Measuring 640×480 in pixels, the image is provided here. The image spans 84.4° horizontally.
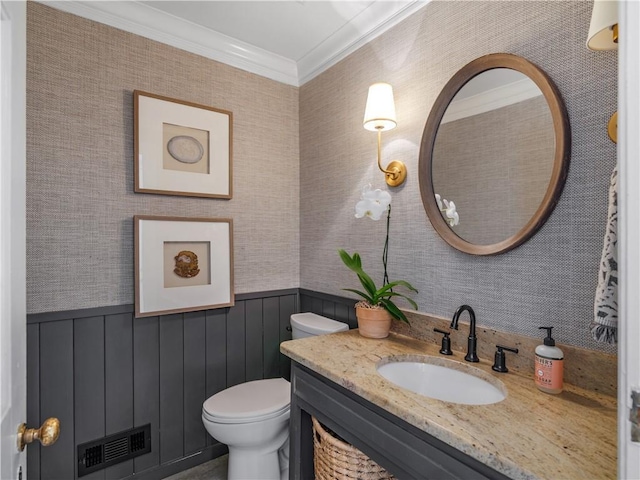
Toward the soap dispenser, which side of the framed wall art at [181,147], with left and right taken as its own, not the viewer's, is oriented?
front

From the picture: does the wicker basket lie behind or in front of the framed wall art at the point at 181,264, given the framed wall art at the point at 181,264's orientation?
in front

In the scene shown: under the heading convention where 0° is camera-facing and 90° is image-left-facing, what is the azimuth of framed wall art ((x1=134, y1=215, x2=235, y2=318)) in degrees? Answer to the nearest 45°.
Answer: approximately 315°

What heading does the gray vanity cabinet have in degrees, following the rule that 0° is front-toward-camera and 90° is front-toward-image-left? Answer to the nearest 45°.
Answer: approximately 45°

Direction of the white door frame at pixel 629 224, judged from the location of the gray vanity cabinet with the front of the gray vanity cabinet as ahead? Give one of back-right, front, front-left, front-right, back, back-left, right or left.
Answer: left

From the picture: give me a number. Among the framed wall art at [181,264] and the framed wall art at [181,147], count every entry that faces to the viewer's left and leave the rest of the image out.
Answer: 0

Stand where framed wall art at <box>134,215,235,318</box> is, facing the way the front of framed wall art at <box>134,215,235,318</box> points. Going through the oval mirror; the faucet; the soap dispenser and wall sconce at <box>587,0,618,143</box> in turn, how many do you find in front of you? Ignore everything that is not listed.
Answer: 4

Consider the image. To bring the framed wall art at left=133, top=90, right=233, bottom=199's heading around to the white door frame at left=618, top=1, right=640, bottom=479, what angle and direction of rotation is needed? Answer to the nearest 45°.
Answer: approximately 45° to its right

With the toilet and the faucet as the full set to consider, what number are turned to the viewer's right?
0

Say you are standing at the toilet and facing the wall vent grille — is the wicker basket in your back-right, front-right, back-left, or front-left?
back-left

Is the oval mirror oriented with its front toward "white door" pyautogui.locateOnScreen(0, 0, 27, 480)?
yes

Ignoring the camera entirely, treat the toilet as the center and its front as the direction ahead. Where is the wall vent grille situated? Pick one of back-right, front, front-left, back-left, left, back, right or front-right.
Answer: front-right
